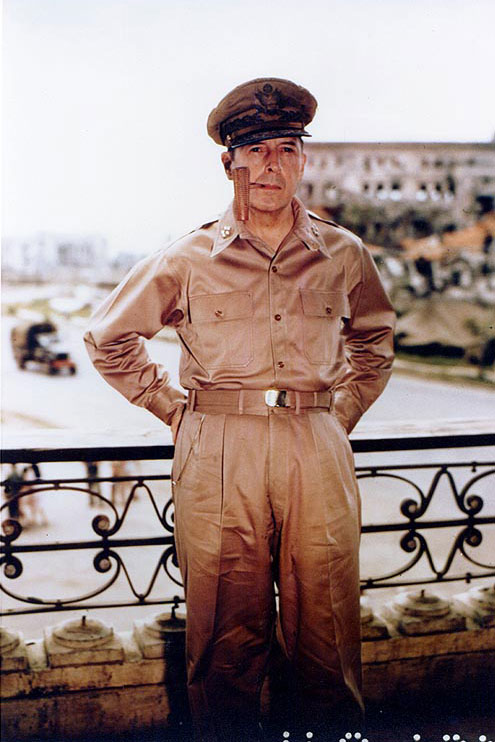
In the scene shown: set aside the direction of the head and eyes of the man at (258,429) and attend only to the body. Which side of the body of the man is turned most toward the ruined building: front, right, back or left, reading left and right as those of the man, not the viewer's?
back

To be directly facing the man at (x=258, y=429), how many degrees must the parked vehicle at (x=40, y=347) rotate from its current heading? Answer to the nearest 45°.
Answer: approximately 45° to its right

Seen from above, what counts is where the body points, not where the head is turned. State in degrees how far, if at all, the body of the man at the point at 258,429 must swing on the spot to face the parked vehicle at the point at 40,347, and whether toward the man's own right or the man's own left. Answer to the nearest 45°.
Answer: approximately 180°
